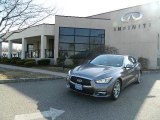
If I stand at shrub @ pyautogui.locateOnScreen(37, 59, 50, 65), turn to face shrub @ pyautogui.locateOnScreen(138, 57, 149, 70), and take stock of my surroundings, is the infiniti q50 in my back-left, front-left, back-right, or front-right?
front-right

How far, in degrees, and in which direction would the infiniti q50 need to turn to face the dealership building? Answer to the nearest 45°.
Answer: approximately 135° to its right

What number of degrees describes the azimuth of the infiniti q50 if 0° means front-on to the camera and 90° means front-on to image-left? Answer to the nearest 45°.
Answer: approximately 45°

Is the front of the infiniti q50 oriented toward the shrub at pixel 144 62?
no

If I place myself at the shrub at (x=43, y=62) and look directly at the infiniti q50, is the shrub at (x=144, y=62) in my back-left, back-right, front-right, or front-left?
front-left
